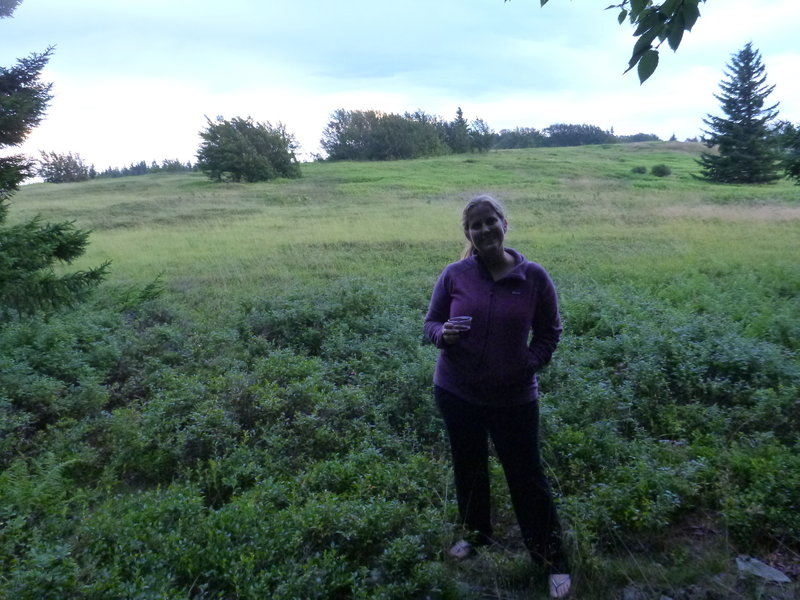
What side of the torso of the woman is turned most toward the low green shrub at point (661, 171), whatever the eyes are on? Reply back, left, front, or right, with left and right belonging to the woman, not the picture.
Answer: back

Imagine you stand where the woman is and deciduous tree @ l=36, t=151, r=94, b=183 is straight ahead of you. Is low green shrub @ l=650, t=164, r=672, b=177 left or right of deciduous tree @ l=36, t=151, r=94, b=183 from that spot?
right

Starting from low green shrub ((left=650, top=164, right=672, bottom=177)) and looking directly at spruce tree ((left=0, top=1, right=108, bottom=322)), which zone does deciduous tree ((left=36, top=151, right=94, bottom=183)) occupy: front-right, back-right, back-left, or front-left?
front-right

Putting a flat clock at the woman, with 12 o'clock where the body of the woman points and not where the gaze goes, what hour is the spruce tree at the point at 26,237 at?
The spruce tree is roughly at 4 o'clock from the woman.

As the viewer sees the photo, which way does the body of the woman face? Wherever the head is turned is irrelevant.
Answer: toward the camera

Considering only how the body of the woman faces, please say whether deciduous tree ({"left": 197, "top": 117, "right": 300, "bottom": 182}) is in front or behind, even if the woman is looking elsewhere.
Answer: behind

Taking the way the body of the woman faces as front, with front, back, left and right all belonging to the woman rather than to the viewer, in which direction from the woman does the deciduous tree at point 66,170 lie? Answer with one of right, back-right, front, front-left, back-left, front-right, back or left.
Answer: back-right

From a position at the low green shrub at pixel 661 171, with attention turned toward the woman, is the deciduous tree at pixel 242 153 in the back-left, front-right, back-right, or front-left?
front-right

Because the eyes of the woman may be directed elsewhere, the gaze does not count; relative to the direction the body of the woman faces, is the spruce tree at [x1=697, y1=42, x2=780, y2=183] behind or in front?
behind
